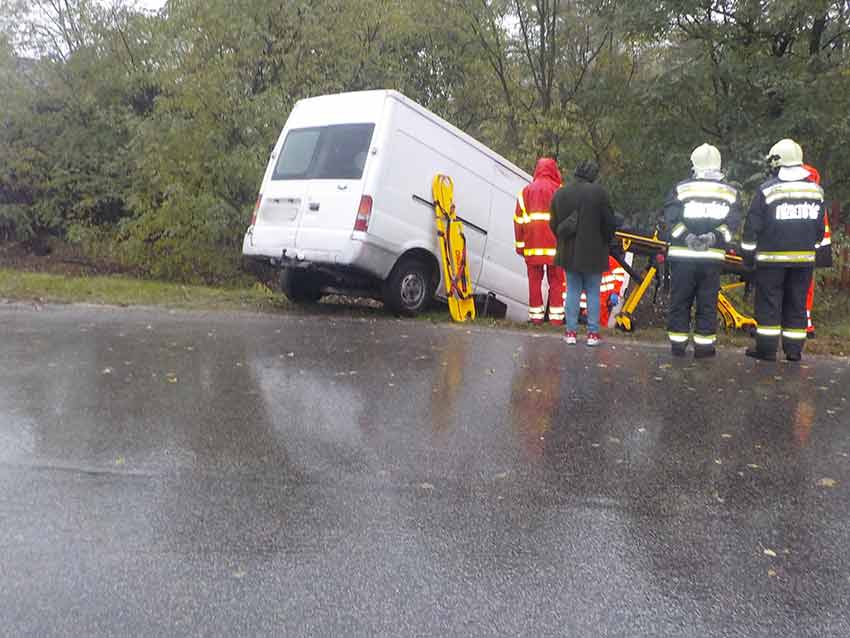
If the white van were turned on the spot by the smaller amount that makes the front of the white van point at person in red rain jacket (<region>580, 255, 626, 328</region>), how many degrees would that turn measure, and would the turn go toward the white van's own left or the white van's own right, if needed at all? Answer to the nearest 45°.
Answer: approximately 45° to the white van's own right

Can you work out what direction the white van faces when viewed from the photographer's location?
facing away from the viewer and to the right of the viewer

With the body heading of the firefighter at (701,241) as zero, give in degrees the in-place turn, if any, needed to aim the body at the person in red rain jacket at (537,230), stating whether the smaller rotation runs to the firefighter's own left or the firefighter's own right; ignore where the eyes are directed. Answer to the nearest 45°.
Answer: approximately 45° to the firefighter's own left

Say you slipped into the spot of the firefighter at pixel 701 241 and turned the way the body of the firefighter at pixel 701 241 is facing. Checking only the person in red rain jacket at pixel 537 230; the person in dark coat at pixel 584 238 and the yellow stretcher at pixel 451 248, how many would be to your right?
0

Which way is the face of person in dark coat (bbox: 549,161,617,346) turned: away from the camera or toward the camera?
away from the camera

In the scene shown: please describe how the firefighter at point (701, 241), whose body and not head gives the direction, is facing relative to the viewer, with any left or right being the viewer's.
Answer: facing away from the viewer

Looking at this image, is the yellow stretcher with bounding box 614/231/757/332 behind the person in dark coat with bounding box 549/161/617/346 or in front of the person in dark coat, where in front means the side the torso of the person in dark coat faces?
in front

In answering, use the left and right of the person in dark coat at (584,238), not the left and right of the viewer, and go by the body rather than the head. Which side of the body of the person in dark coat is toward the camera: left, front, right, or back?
back

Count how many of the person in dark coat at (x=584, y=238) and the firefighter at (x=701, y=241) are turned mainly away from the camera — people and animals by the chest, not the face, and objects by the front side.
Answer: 2

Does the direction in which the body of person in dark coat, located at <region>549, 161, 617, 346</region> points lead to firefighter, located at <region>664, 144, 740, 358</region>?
no

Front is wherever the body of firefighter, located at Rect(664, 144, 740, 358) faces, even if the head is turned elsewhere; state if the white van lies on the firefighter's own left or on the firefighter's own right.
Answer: on the firefighter's own left

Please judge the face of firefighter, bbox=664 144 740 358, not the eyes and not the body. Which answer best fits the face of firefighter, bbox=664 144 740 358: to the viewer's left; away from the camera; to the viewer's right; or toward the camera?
away from the camera

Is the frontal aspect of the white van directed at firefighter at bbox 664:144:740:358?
no

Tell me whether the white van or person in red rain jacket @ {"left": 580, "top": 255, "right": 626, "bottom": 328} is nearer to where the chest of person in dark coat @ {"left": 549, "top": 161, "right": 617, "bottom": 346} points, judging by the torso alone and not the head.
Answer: the person in red rain jacket

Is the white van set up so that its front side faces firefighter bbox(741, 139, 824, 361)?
no

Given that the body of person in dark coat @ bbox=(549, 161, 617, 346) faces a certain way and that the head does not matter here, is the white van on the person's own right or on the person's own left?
on the person's own left
